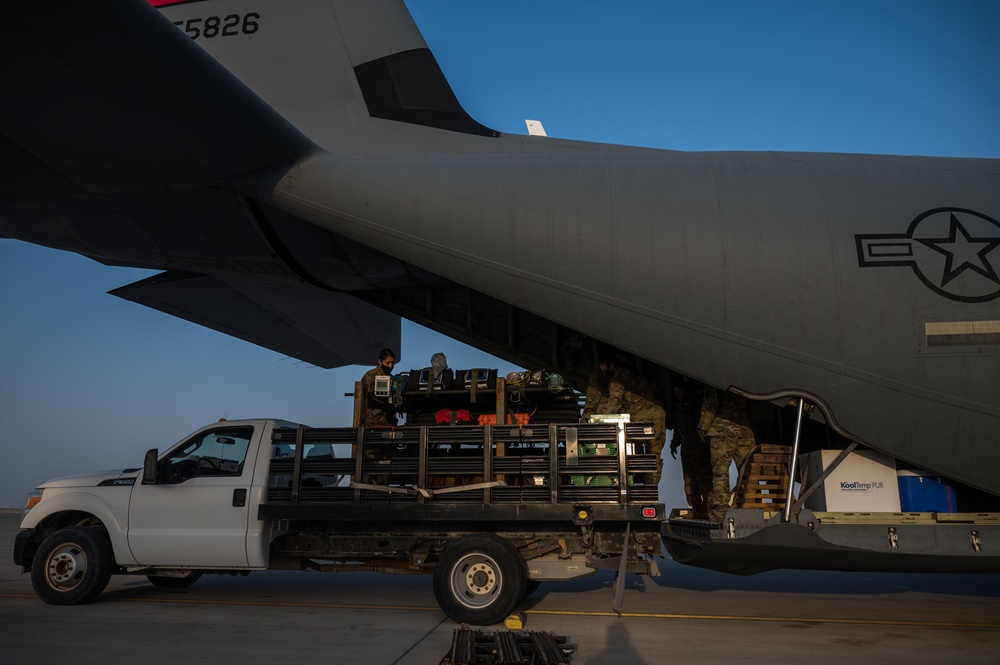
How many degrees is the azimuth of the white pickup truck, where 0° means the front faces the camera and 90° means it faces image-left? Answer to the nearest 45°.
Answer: approximately 90°

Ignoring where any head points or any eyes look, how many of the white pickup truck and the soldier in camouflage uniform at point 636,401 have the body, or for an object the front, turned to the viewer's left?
2

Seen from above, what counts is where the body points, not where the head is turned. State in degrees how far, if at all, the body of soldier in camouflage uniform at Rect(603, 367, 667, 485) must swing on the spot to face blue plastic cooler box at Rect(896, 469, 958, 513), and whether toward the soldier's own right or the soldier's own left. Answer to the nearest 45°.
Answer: approximately 180°

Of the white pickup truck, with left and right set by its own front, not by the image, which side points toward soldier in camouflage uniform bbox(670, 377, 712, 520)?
back

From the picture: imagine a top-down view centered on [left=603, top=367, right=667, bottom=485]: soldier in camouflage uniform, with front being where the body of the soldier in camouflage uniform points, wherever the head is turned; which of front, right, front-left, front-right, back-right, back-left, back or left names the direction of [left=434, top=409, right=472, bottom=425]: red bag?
front

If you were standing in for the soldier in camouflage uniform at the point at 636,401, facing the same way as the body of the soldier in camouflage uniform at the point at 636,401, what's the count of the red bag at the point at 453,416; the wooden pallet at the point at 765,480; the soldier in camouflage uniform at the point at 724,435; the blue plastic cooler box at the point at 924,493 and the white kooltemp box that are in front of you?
1

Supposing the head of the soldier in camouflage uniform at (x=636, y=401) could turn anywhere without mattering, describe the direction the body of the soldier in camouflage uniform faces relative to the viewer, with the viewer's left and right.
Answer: facing to the left of the viewer

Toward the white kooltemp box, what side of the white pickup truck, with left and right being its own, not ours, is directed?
back

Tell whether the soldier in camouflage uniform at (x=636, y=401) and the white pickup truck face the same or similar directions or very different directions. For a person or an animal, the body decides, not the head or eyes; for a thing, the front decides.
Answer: same or similar directions

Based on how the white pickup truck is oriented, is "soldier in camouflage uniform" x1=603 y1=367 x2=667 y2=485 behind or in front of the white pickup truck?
behind
